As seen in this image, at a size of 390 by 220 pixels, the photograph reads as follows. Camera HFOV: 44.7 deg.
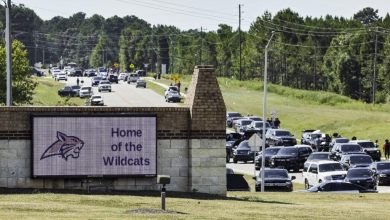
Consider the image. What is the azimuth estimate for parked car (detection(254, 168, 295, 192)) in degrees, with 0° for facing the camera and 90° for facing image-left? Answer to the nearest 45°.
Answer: approximately 0°

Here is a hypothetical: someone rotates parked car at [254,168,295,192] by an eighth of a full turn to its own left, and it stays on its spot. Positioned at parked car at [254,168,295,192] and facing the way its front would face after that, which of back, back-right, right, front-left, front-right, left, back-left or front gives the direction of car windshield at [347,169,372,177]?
front-left

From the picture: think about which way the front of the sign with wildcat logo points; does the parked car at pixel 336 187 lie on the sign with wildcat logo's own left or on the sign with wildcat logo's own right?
on the sign with wildcat logo's own left

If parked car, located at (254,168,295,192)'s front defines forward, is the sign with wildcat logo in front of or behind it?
in front

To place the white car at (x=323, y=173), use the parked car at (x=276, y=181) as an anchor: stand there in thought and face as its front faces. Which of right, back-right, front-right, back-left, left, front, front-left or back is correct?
back-left
